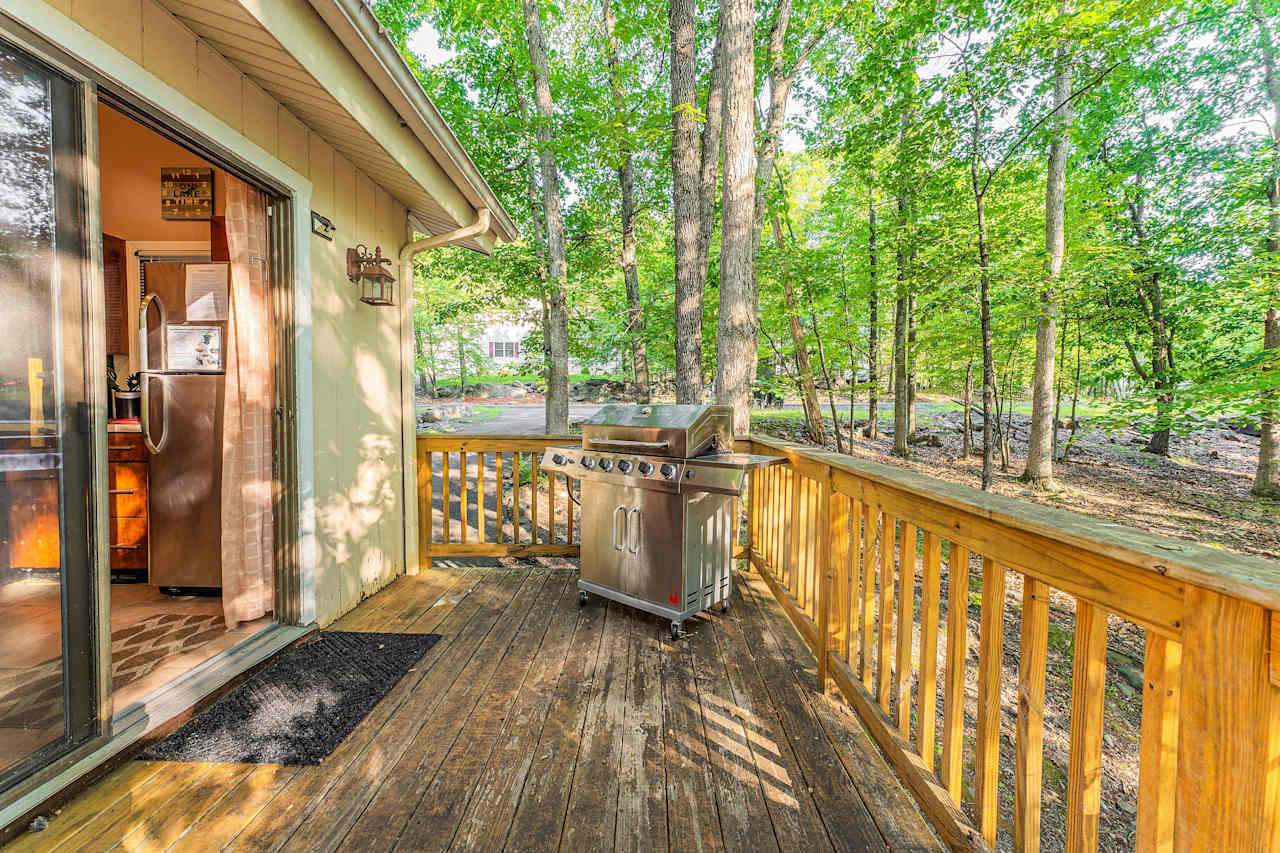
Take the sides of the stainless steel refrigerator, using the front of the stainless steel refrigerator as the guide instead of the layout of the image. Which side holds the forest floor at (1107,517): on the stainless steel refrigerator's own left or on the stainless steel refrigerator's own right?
on the stainless steel refrigerator's own left

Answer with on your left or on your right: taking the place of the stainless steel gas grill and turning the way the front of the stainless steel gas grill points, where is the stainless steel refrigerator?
on your right

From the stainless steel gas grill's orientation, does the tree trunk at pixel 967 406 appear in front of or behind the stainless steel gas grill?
behind

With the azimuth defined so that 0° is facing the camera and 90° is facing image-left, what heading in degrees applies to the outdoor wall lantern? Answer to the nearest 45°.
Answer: approximately 315°

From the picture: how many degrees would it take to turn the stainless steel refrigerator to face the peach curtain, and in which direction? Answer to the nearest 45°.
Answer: approximately 45° to its left

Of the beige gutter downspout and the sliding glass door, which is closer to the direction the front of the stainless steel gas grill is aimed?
the sliding glass door

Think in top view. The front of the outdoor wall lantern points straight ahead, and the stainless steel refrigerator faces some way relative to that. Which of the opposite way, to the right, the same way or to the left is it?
to the right

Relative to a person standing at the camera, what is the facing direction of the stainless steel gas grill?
facing the viewer and to the left of the viewer

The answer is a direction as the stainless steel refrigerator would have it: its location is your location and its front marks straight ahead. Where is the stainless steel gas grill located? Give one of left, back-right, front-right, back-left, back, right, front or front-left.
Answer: left

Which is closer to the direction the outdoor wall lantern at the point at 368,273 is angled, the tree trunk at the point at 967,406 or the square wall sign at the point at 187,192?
the tree trunk
